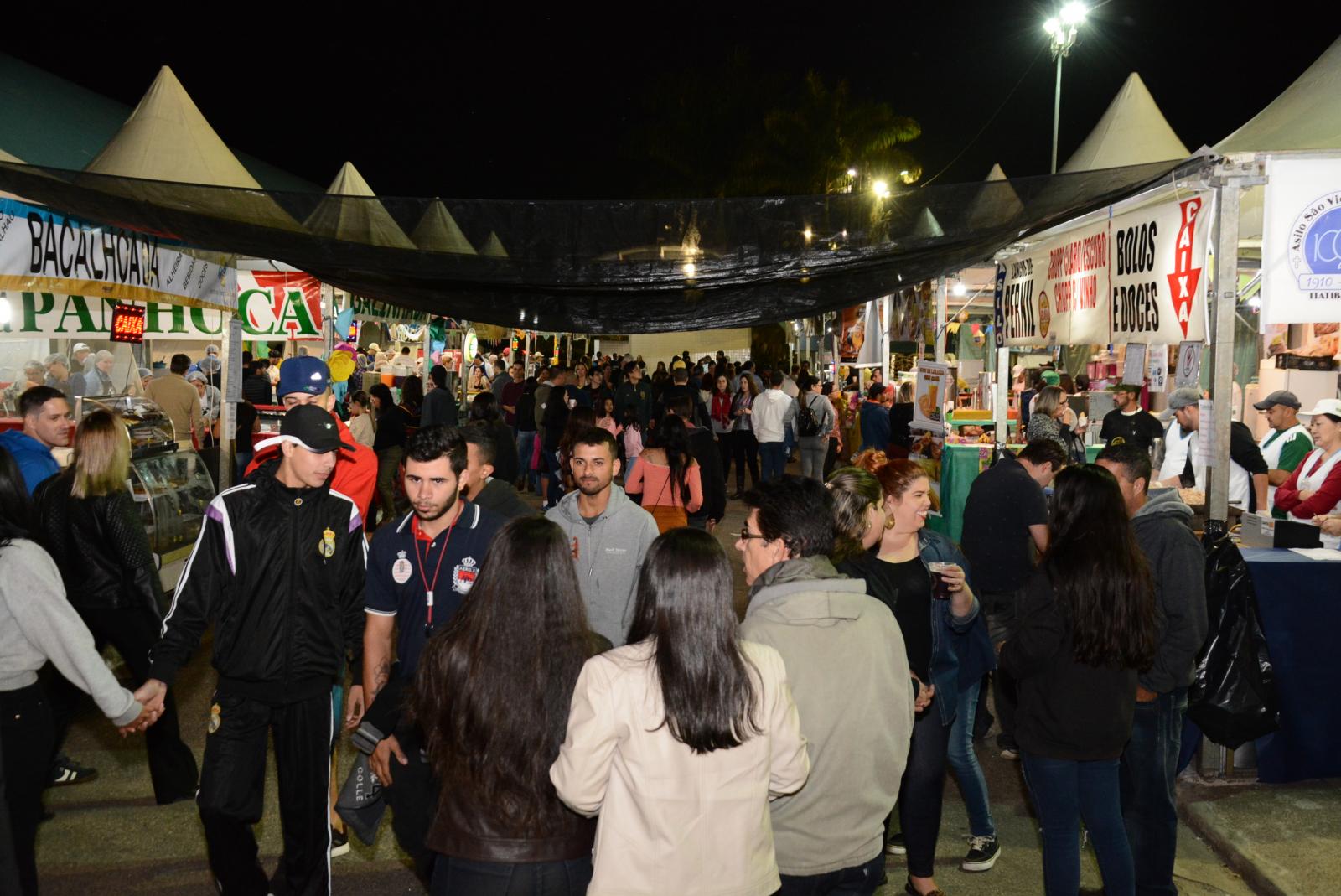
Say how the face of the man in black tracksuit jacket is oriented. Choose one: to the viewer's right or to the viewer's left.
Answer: to the viewer's right

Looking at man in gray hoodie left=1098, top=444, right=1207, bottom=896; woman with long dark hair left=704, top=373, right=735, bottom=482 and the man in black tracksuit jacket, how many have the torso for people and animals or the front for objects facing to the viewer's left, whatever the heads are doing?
1

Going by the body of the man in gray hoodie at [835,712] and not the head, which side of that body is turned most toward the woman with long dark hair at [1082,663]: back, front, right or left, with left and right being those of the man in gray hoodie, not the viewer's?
right

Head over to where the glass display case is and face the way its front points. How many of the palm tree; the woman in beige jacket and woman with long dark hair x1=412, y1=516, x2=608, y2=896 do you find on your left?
1

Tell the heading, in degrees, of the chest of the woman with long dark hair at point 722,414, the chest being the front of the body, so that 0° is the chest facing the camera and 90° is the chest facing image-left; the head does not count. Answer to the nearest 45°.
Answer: approximately 0°

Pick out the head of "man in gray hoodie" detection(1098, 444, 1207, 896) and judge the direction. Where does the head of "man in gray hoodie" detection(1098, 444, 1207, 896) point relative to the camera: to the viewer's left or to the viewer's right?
to the viewer's left

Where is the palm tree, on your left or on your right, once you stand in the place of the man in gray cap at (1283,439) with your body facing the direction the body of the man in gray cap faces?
on your right

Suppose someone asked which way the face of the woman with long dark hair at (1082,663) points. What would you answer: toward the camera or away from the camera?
away from the camera

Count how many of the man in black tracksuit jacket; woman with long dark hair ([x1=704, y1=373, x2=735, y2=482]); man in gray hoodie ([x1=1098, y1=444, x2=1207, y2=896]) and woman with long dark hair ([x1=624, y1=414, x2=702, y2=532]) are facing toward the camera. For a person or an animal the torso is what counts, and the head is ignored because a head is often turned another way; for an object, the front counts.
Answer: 2

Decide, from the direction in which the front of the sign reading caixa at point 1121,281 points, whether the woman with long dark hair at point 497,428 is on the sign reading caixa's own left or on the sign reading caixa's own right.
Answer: on the sign reading caixa's own right

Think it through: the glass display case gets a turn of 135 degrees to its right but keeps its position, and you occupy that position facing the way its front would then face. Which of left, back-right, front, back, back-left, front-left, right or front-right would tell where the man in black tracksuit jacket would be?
left
